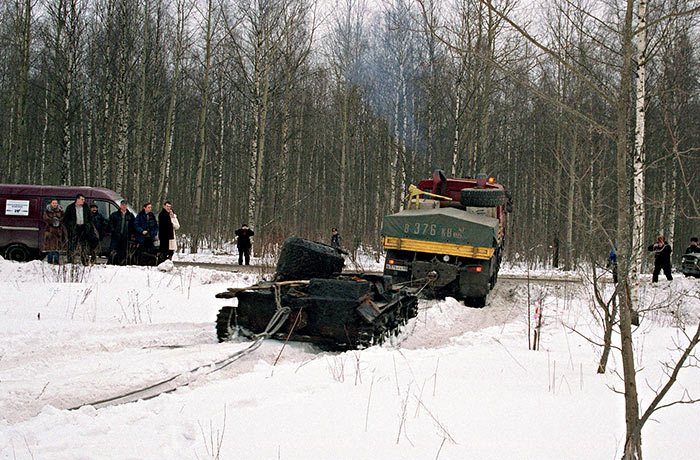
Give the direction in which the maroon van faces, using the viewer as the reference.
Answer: facing to the right of the viewer

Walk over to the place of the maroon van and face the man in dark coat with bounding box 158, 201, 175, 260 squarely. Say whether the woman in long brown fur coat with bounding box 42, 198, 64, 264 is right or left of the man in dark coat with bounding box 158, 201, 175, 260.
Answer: right

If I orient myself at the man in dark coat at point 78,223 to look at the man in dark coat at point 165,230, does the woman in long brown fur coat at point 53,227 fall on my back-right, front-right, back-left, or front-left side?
back-left

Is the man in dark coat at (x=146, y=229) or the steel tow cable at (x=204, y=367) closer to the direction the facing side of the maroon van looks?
the man in dark coat

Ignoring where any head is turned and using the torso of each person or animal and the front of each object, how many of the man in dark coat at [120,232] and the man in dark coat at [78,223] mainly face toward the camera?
2

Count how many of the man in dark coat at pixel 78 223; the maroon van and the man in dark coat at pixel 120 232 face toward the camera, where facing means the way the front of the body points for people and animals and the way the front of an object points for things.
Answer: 2

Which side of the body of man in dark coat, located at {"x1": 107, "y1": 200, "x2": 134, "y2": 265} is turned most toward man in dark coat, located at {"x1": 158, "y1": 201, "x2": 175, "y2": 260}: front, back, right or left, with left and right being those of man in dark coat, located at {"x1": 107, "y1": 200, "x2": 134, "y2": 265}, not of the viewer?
left

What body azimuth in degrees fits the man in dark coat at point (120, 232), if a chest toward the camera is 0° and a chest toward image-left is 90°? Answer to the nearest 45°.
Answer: approximately 0°

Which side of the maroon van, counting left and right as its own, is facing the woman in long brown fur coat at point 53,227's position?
right

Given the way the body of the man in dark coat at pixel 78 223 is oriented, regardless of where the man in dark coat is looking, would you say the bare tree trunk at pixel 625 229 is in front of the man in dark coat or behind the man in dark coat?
in front

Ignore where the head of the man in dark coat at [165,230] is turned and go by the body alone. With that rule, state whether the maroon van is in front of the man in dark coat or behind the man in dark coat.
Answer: behind
